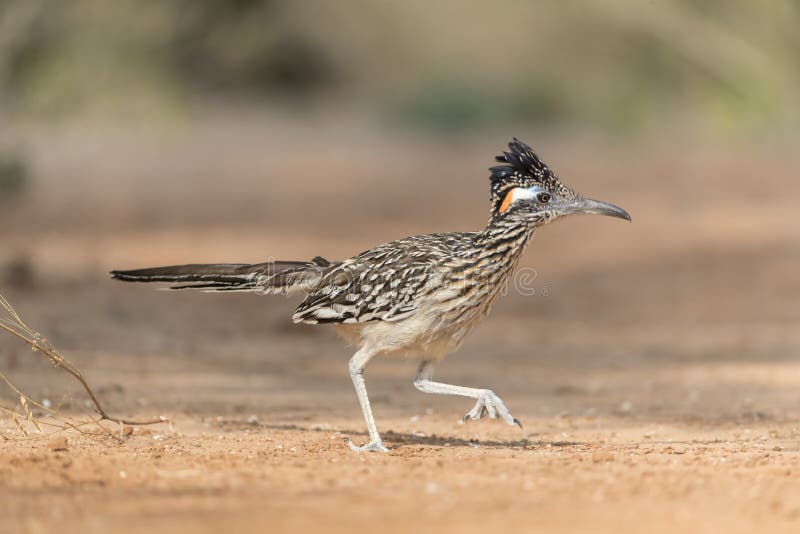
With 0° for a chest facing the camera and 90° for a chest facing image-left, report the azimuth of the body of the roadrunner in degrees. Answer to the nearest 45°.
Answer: approximately 270°

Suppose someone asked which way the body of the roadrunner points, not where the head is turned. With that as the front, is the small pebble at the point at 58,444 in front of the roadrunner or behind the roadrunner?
behind
